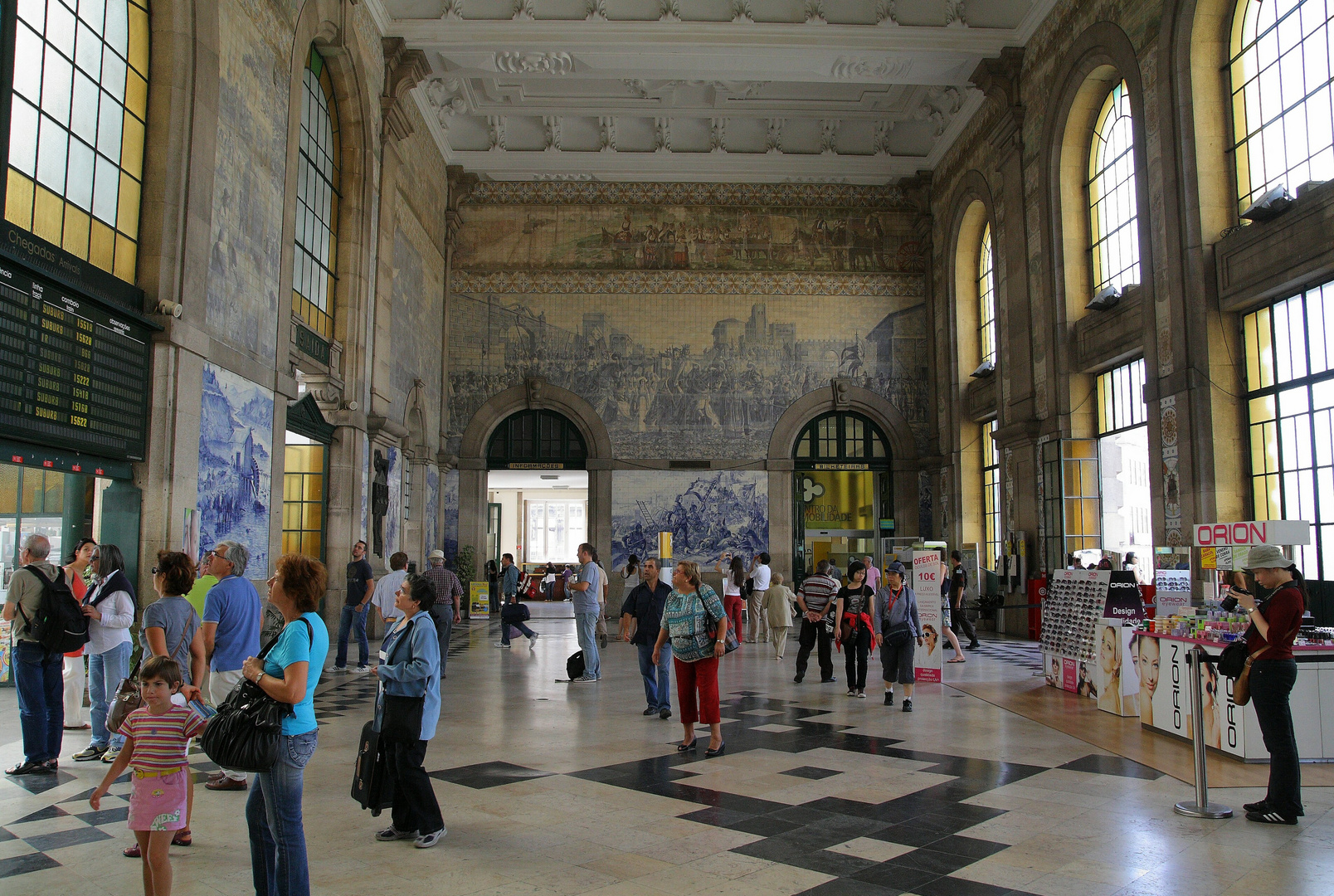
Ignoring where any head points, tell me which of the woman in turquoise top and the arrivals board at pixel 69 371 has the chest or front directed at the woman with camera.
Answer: the arrivals board

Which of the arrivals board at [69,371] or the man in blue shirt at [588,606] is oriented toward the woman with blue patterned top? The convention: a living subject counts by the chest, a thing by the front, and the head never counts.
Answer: the arrivals board

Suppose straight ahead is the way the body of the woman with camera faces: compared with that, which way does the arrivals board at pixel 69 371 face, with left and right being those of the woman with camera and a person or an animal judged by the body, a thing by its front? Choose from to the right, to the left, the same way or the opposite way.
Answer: the opposite way

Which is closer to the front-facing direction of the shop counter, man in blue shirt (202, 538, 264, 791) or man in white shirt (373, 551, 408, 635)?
the man in blue shirt

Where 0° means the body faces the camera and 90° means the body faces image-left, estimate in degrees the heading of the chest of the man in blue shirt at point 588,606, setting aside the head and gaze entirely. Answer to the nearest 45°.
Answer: approximately 90°

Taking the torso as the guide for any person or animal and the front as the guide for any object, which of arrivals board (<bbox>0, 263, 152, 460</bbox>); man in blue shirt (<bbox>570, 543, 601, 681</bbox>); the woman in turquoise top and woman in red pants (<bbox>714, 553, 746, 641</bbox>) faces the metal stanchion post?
the arrivals board

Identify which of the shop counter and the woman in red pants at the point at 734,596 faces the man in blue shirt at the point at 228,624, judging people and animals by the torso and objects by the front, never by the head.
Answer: the shop counter

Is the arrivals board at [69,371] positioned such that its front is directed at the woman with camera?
yes

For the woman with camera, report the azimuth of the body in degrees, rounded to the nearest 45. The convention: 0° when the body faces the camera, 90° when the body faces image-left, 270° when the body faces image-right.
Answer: approximately 90°

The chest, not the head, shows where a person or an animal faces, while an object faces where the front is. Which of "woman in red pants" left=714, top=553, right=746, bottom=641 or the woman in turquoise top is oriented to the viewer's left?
the woman in turquoise top

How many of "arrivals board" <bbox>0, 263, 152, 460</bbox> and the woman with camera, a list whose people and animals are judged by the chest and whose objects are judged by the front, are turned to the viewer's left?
1
